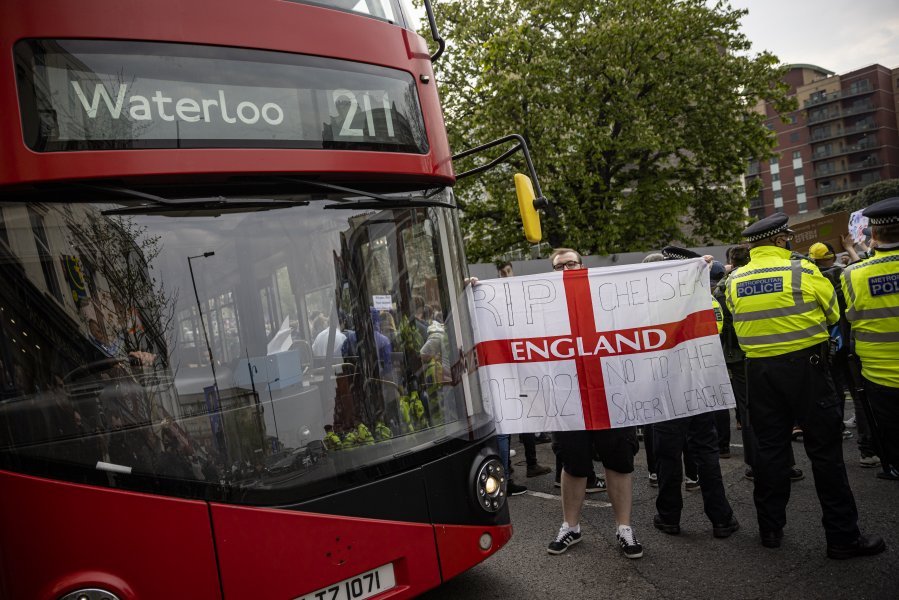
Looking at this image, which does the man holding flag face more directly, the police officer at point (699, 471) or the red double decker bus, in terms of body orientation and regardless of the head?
the red double decker bus

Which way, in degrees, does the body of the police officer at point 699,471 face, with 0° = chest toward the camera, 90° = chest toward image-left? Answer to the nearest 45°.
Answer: approximately 180°

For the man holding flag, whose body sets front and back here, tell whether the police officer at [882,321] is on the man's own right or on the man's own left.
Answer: on the man's own left

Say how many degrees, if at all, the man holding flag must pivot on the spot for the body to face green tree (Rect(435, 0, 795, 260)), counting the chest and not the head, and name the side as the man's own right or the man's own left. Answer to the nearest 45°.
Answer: approximately 180°

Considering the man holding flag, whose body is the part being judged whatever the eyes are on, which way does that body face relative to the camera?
toward the camera

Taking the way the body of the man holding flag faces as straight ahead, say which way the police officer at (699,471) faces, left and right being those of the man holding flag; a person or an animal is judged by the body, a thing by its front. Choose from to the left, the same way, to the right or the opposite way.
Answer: the opposite way

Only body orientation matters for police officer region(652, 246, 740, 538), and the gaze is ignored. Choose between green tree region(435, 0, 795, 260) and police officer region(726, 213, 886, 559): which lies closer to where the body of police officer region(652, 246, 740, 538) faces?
the green tree

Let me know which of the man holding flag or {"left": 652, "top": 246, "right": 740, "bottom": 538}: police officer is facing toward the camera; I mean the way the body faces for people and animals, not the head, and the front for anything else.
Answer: the man holding flag

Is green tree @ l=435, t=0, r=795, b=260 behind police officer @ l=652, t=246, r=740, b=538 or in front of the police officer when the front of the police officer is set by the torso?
in front

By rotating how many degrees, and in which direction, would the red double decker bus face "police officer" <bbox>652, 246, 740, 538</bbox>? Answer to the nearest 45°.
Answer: approximately 45° to its left

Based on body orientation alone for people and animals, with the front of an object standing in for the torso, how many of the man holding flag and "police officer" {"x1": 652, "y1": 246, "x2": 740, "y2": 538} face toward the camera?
1

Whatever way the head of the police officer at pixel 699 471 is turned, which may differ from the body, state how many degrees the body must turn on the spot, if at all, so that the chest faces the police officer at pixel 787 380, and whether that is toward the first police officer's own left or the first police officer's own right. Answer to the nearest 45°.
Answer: approximately 135° to the first police officer's own right

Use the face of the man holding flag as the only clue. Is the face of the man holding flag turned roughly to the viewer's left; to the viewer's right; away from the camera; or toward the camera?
toward the camera

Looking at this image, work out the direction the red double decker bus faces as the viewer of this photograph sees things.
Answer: facing the viewer and to the right of the viewer

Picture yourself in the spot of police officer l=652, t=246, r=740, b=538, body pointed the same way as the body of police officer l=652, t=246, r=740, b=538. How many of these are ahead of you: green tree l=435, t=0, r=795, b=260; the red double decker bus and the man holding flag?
1
